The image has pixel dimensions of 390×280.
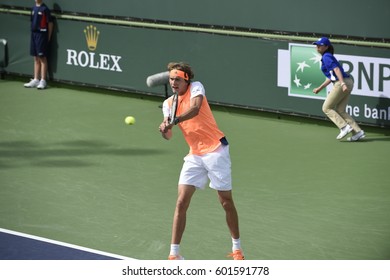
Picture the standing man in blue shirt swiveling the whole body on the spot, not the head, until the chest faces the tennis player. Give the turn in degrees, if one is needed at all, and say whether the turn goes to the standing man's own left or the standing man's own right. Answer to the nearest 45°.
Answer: approximately 45° to the standing man's own left

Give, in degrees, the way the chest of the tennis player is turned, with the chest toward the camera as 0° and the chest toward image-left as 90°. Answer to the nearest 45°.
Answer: approximately 45°

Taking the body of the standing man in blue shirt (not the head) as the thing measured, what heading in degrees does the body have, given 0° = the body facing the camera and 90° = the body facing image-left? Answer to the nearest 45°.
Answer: approximately 45°

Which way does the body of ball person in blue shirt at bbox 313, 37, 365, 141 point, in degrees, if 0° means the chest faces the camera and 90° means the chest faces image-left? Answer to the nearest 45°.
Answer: approximately 90°

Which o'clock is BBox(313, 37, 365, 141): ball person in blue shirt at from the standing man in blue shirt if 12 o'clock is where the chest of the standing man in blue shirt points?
The ball person in blue shirt is roughly at 9 o'clock from the standing man in blue shirt.
